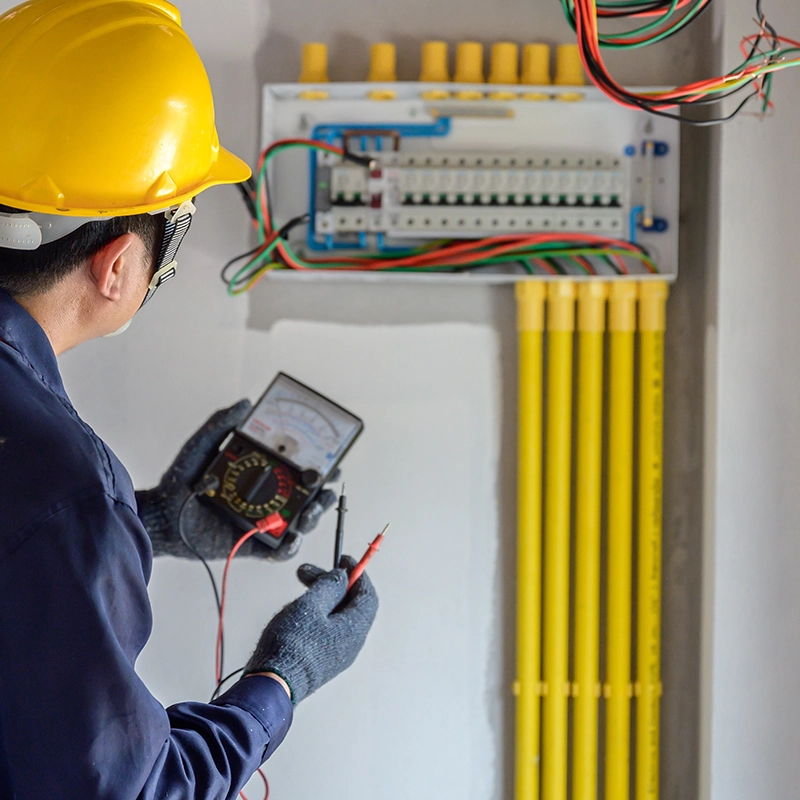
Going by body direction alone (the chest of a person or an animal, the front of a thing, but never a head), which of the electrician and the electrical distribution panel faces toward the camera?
the electrical distribution panel

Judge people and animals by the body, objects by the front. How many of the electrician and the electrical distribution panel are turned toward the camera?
1

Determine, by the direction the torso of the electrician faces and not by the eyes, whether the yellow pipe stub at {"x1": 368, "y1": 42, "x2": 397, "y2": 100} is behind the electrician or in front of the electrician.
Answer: in front

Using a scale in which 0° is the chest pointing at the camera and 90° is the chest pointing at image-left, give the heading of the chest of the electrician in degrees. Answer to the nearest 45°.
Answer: approximately 225°

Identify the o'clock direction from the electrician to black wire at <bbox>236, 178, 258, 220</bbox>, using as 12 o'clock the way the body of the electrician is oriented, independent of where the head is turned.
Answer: The black wire is roughly at 11 o'clock from the electrician.

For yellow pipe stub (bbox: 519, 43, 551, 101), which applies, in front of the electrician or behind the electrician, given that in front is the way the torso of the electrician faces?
in front

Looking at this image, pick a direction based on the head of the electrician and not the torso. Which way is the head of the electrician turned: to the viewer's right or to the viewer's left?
to the viewer's right

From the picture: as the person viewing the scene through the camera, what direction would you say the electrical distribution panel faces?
facing the viewer
